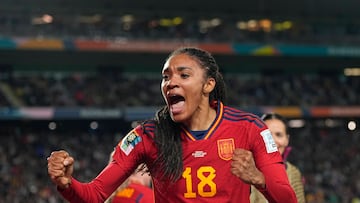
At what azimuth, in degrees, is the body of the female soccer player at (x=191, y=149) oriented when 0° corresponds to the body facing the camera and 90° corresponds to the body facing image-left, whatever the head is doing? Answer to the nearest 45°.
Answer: approximately 0°
